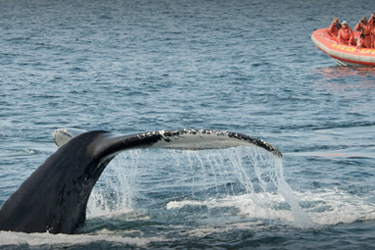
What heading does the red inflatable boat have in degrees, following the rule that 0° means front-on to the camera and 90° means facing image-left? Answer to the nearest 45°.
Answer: approximately 90°

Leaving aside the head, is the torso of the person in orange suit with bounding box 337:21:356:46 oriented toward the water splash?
yes

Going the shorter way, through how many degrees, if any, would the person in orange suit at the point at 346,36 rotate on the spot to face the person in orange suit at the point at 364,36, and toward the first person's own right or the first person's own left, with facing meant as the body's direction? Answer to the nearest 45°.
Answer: approximately 45° to the first person's own left

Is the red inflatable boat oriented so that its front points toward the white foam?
no

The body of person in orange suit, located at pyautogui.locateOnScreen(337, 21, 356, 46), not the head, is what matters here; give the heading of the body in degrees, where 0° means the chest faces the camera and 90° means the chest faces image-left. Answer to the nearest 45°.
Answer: approximately 0°

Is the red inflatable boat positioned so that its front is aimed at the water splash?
no

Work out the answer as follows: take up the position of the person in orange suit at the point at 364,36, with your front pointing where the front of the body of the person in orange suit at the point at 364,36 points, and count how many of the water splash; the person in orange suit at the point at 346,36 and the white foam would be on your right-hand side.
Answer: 1

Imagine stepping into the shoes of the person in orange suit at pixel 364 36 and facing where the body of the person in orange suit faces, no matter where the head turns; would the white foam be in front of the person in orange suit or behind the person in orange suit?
in front

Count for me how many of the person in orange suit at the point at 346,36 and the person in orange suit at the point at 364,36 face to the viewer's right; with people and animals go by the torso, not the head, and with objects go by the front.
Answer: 0
